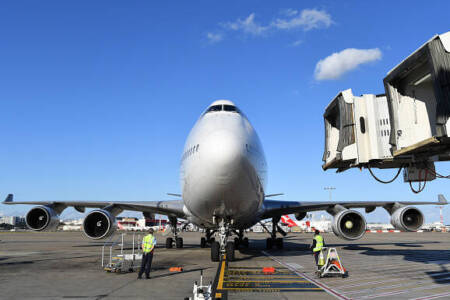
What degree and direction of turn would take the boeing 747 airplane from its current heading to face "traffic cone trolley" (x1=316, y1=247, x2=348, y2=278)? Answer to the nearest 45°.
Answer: approximately 45° to its left

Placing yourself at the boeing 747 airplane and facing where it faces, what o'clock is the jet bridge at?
The jet bridge is roughly at 11 o'clock from the boeing 747 airplane.

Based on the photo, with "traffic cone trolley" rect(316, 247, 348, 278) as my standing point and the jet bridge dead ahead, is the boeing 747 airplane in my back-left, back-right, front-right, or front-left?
front-left

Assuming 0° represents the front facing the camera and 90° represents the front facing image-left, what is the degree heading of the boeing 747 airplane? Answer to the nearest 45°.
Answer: approximately 0°
